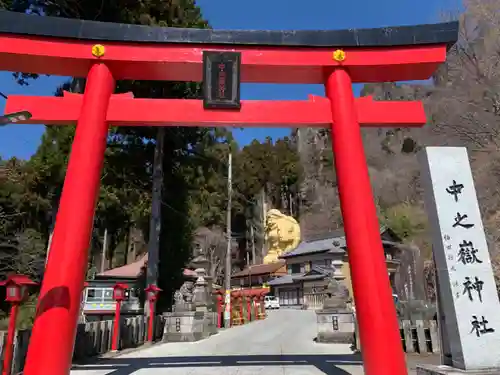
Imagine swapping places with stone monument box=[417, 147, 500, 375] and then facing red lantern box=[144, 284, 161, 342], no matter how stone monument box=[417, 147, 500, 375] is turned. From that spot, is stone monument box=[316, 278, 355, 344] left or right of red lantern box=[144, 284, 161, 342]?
right

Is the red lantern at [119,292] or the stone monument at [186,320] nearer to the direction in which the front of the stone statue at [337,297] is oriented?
the red lantern

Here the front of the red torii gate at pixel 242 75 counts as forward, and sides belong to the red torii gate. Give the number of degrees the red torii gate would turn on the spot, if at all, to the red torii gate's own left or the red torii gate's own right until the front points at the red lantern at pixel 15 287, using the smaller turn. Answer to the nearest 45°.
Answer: approximately 90° to the red torii gate's own right

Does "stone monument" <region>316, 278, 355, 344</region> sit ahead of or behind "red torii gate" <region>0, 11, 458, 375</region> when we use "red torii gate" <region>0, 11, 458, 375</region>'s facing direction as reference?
behind

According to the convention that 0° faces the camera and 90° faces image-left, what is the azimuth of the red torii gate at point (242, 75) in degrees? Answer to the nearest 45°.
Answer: approximately 0°

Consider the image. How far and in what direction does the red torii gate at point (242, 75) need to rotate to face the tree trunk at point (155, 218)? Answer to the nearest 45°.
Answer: approximately 180°

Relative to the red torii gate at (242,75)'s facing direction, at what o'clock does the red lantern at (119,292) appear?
The red lantern is roughly at 5 o'clock from the red torii gate.

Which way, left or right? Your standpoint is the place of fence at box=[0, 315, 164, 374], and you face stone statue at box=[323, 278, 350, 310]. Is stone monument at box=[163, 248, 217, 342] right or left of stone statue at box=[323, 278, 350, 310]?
left

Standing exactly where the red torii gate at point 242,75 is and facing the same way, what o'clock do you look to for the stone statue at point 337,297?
The stone statue is roughly at 7 o'clock from the red torii gate.

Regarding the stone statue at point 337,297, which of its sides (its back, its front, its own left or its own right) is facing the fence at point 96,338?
front

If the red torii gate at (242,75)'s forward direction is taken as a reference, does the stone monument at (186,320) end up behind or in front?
behind

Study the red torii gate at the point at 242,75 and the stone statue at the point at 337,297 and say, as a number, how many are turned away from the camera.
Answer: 0

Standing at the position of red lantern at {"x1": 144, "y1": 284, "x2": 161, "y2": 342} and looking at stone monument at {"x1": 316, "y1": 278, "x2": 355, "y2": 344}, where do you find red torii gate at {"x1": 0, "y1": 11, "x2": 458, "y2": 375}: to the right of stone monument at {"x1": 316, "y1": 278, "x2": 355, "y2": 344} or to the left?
right

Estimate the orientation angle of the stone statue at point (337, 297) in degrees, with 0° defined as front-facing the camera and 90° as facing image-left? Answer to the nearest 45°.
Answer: approximately 45°
